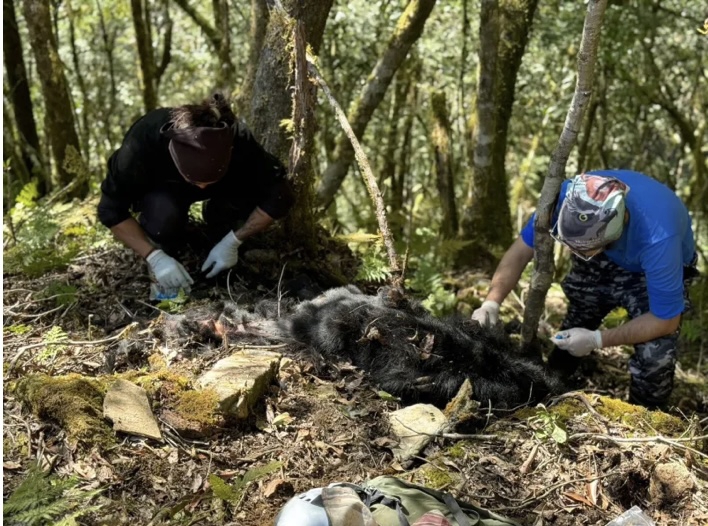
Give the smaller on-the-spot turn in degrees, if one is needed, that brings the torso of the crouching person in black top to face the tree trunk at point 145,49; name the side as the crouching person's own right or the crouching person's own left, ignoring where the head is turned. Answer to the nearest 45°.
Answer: approximately 180°

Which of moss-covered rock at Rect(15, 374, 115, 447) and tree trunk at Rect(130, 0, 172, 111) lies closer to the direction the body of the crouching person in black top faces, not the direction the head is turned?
the moss-covered rock

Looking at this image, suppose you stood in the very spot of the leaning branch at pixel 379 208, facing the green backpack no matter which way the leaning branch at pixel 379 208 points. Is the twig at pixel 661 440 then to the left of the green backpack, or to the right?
left

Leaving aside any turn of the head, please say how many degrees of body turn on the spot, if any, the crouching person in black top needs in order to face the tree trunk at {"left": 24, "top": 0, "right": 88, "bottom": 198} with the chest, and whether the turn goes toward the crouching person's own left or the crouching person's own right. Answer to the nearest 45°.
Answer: approximately 180°

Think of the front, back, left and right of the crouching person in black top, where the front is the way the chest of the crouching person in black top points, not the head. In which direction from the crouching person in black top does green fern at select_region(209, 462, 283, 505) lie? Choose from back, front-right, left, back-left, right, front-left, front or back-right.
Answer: front

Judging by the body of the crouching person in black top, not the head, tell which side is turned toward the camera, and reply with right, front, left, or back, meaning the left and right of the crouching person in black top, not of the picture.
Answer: front

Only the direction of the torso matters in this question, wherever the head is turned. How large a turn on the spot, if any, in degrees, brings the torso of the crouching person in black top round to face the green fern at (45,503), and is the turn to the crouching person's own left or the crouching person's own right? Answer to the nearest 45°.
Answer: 0° — they already face it

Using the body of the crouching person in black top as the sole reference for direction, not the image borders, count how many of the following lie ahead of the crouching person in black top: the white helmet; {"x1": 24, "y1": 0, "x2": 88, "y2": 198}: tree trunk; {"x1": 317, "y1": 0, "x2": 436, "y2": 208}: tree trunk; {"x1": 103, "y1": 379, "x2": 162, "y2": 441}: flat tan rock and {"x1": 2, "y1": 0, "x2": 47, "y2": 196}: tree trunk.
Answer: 2

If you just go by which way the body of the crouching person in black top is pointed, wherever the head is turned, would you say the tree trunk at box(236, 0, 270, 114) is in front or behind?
behind

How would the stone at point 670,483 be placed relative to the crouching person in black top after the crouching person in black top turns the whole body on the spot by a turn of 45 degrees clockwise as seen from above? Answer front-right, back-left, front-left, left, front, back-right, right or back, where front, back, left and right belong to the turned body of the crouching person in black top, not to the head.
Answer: left

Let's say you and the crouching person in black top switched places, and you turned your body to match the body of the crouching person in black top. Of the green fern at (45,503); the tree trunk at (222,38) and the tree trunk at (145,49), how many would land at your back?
2

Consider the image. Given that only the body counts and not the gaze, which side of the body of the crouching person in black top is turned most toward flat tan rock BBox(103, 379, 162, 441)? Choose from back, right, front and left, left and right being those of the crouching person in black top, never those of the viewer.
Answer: front
